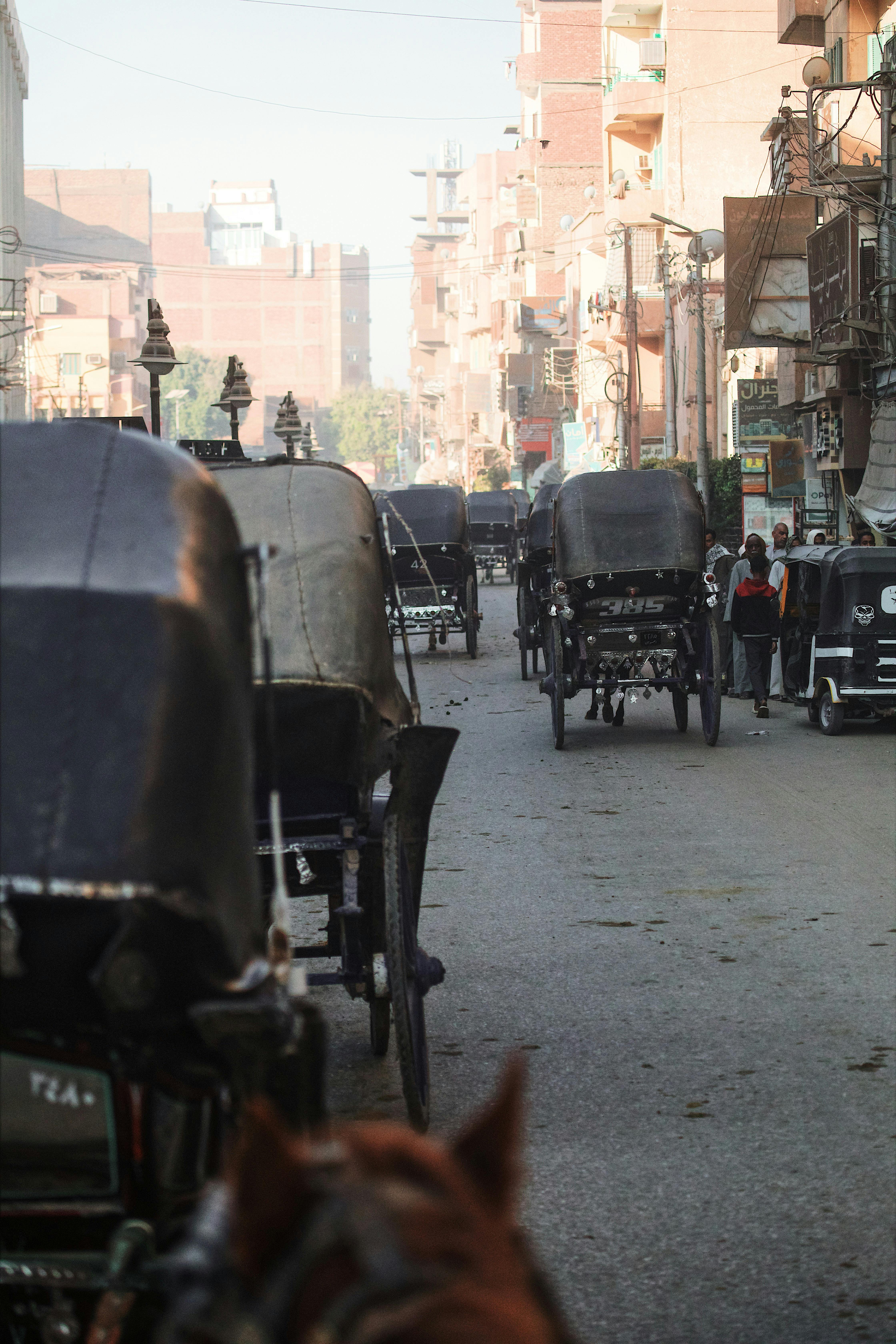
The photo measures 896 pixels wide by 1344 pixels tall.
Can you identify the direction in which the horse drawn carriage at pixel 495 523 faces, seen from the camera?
facing away from the viewer

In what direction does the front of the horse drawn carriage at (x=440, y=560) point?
away from the camera

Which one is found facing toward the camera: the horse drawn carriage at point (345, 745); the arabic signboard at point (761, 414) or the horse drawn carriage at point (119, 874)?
the arabic signboard

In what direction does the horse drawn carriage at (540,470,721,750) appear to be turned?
away from the camera

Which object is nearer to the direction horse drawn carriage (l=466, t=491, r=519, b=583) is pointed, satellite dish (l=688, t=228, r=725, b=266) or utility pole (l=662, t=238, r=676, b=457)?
the utility pole

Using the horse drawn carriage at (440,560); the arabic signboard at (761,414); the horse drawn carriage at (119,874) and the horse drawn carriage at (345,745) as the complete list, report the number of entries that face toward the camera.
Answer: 1

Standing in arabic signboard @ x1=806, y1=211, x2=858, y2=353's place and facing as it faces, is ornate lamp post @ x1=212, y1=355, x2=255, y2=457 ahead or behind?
ahead

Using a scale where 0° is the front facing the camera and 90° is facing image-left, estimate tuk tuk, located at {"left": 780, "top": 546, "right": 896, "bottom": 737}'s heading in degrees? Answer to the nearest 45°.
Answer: approximately 135°

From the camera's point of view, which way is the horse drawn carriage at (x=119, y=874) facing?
away from the camera

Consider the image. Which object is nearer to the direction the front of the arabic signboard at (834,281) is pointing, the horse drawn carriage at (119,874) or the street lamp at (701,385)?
the horse drawn carriage

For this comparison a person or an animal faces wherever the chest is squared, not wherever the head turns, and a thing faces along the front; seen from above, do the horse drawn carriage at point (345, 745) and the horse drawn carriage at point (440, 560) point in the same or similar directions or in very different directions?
same or similar directions

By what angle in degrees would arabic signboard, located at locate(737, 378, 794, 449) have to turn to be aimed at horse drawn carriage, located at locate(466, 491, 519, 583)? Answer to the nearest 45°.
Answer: approximately 135° to its right

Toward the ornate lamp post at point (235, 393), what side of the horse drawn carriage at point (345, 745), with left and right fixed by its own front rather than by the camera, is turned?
front

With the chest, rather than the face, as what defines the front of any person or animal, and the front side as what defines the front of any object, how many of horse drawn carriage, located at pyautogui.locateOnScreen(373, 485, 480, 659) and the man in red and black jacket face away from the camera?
2

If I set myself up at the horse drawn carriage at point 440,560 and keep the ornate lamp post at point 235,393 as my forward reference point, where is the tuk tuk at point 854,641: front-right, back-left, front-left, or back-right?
back-left
